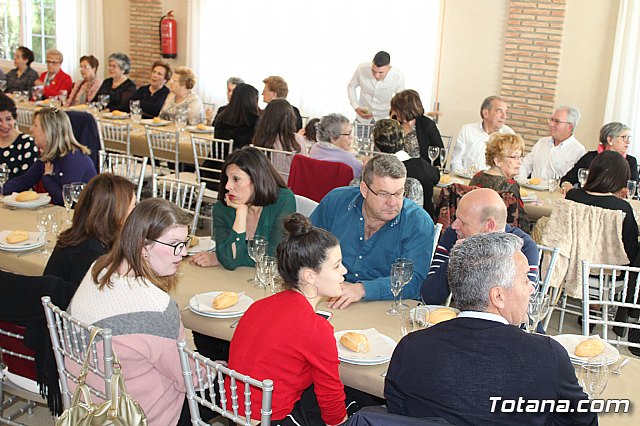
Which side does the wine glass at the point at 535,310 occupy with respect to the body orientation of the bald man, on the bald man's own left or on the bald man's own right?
on the bald man's own left

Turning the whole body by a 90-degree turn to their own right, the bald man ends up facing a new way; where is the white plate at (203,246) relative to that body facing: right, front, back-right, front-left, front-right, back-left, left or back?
front-left

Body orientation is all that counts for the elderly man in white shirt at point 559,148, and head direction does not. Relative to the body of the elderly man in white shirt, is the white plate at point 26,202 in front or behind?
in front

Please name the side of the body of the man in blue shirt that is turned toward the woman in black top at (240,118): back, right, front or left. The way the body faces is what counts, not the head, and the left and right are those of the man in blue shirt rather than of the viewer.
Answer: back

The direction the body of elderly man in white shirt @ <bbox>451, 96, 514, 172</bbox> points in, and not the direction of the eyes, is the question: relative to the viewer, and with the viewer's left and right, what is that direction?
facing the viewer and to the right of the viewer

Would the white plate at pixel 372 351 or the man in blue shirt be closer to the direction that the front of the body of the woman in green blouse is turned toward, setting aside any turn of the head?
the white plate

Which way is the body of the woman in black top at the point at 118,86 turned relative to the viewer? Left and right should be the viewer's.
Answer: facing the viewer and to the left of the viewer

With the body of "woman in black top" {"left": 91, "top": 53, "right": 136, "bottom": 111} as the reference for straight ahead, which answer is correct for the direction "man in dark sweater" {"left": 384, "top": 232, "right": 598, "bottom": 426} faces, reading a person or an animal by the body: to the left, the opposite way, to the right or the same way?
the opposite way

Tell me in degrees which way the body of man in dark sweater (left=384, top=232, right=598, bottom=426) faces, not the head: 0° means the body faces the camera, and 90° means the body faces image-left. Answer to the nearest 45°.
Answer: approximately 180°

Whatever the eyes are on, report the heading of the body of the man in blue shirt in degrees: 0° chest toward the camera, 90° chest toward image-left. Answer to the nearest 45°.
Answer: approximately 0°

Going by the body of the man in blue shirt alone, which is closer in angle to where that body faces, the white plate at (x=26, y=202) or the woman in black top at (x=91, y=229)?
the woman in black top

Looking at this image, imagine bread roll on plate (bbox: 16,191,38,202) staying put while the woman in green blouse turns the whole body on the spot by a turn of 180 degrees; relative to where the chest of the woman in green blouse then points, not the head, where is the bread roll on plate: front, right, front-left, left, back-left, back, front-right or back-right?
left

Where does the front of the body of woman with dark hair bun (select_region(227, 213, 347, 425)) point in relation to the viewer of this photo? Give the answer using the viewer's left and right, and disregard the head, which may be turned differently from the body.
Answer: facing away from the viewer and to the right of the viewer

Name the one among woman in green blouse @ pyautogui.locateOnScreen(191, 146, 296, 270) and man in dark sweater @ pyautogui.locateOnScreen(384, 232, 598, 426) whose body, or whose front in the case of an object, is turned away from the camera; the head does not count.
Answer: the man in dark sweater
